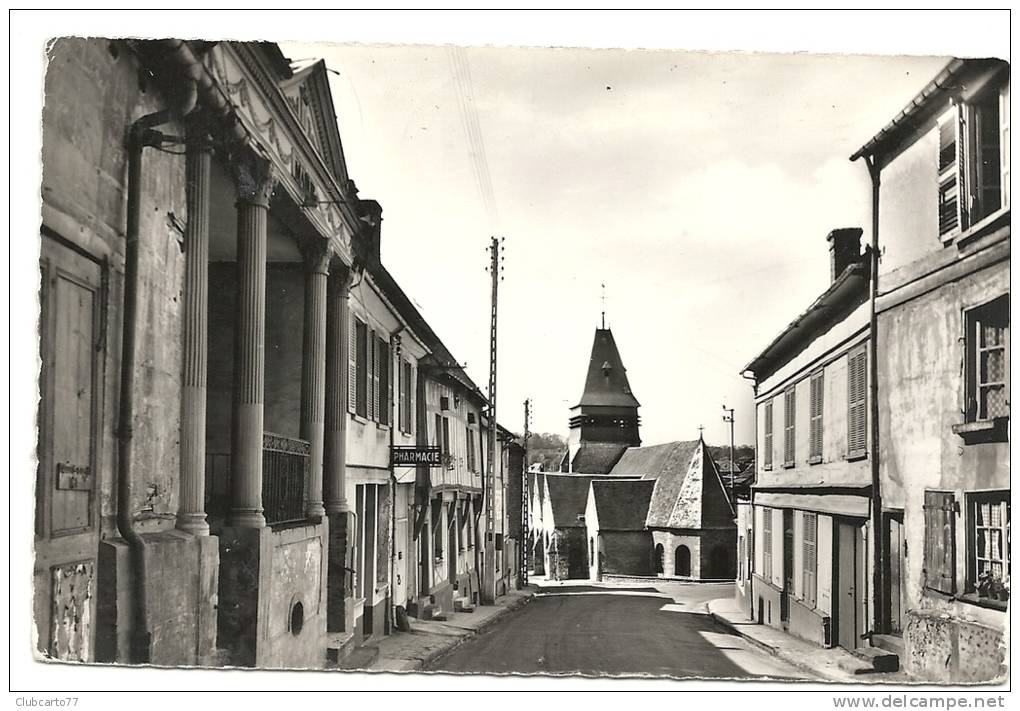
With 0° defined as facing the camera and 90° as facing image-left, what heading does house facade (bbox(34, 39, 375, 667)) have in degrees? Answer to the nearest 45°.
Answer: approximately 315°

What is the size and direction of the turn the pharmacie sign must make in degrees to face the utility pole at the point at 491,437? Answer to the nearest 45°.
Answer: approximately 180°

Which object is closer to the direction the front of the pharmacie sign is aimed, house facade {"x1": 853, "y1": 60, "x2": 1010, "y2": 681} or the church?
the house facade

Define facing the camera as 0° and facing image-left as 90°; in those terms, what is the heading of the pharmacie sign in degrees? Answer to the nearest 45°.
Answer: approximately 0°

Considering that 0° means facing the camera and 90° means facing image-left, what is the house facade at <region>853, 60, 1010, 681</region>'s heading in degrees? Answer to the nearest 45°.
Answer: approximately 45°

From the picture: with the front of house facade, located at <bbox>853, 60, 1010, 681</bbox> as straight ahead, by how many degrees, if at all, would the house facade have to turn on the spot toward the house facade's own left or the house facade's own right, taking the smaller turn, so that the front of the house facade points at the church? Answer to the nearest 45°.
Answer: approximately 135° to the house facade's own right

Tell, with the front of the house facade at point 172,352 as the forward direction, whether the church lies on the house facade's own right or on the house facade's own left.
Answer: on the house facade's own left

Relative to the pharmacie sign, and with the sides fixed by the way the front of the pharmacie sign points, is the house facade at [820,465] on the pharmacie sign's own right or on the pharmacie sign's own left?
on the pharmacie sign's own left

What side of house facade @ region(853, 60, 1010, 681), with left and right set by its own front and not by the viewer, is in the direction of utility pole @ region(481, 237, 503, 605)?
right

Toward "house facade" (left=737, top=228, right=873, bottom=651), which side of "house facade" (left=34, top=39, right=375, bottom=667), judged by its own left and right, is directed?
left
